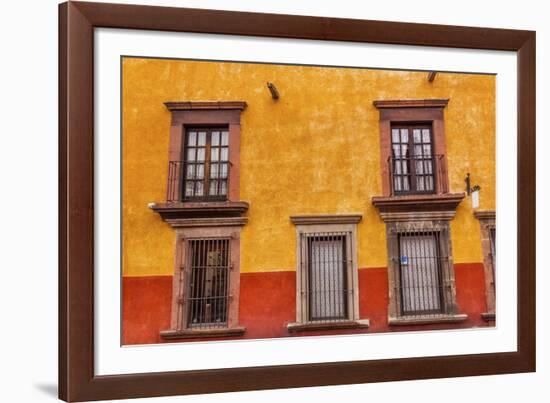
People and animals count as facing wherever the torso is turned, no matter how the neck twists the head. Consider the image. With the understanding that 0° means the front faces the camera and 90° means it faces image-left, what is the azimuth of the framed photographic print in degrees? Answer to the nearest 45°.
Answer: approximately 315°
